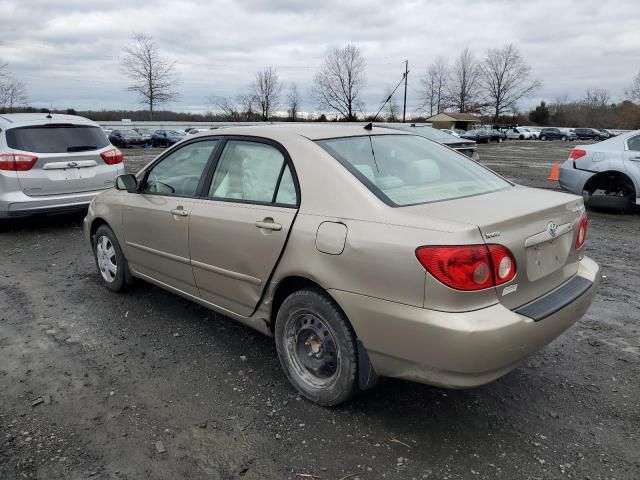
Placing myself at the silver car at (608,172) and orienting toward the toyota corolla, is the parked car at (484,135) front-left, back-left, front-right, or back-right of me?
back-right

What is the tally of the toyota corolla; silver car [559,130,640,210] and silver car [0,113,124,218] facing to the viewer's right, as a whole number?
1

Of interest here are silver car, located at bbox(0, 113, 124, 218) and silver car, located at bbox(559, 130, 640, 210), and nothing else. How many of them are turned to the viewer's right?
1

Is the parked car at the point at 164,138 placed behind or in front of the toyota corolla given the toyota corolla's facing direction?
in front

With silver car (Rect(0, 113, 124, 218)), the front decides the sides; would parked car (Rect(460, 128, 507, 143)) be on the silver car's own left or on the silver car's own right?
on the silver car's own right

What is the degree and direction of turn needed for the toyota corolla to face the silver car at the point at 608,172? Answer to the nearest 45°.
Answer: approximately 90° to its right

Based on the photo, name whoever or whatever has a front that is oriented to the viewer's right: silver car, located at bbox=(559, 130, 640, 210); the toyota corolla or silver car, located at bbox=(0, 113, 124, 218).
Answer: silver car, located at bbox=(559, 130, 640, 210)

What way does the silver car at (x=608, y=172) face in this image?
to the viewer's right

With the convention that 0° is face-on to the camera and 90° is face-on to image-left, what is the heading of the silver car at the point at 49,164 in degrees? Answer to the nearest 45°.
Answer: approximately 135°

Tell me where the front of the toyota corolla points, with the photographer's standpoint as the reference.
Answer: facing away from the viewer and to the left of the viewer

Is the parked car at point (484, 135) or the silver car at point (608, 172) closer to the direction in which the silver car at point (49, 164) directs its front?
the parked car

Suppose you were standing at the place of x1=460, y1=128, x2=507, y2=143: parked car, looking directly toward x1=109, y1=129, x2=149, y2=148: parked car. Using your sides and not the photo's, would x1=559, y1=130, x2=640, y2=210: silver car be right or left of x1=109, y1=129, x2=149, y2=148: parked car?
left

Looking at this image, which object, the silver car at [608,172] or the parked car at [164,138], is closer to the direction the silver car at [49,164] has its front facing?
the parked car

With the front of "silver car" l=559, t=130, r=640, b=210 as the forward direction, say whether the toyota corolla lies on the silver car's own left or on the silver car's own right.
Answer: on the silver car's own right

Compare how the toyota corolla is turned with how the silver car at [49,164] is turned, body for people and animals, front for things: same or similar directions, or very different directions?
same or similar directions
